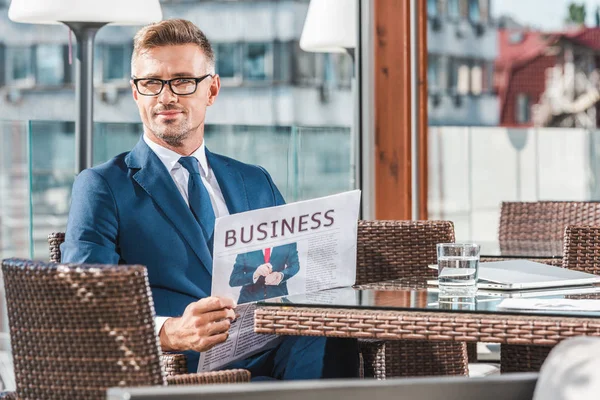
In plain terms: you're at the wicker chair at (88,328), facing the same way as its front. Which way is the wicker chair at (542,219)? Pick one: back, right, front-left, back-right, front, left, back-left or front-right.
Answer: front

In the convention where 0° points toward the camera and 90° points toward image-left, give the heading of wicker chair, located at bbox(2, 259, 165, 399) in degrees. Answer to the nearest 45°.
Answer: approximately 225°

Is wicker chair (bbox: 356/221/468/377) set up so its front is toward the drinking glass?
yes

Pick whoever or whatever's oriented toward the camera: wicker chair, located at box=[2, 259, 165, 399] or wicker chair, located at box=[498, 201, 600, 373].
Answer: wicker chair, located at box=[498, 201, 600, 373]

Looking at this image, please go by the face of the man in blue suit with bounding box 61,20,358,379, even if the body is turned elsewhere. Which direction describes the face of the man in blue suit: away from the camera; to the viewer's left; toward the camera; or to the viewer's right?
toward the camera

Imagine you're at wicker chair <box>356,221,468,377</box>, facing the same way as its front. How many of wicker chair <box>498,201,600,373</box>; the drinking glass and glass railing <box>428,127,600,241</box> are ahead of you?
1

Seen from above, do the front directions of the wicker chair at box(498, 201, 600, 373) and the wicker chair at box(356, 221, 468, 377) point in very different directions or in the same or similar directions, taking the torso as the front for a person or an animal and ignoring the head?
same or similar directions

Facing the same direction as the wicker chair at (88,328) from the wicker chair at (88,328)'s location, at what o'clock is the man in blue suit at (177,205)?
The man in blue suit is roughly at 11 o'clock from the wicker chair.

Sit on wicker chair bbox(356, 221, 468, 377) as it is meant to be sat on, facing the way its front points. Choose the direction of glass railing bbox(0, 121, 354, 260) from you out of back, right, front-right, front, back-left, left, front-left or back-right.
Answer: back-right

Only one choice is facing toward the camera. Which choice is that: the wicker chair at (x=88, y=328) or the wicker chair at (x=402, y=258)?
the wicker chair at (x=402, y=258)

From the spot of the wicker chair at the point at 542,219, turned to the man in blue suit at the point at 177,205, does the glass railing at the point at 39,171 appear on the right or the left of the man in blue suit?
right

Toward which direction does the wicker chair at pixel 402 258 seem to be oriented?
toward the camera

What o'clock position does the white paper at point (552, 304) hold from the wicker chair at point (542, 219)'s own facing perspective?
The white paper is roughly at 12 o'clock from the wicker chair.

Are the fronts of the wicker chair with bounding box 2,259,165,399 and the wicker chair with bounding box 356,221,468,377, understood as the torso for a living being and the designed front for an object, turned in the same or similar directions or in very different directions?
very different directions

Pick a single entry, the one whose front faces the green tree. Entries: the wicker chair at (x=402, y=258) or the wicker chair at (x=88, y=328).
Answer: the wicker chair at (x=88, y=328)

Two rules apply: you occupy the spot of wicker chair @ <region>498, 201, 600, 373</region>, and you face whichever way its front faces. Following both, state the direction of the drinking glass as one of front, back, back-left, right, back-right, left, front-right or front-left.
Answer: front
